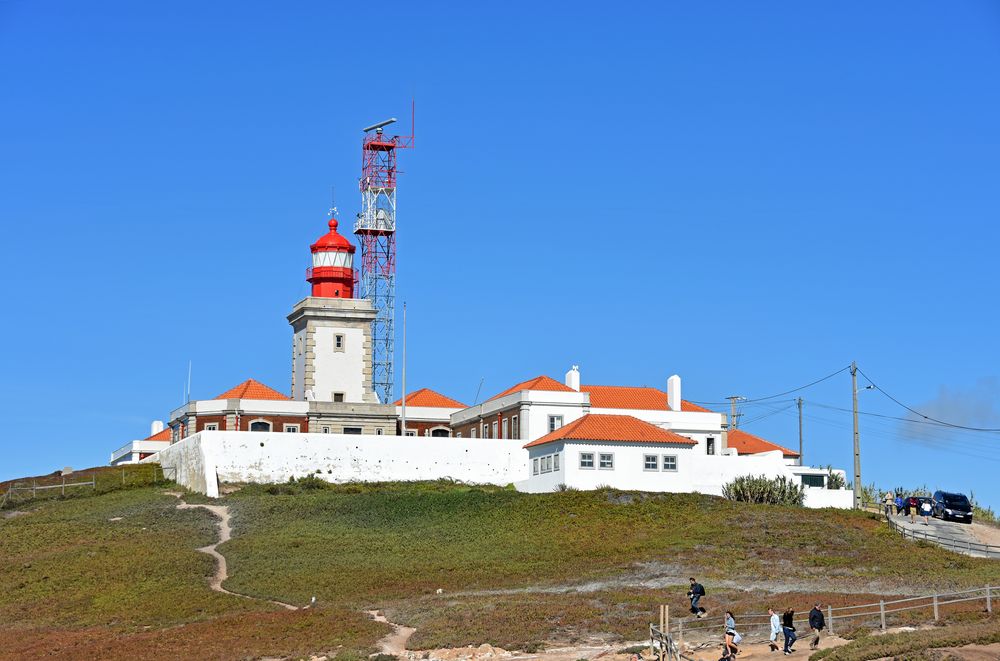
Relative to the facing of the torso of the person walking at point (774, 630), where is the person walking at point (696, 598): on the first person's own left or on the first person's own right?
on the first person's own right

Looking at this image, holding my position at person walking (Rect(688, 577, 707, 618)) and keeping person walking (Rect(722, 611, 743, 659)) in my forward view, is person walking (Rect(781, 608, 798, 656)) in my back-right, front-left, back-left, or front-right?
front-left

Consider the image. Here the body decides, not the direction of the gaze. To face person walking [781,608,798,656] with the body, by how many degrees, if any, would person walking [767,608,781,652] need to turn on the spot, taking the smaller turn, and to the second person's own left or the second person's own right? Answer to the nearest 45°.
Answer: approximately 135° to the second person's own left
